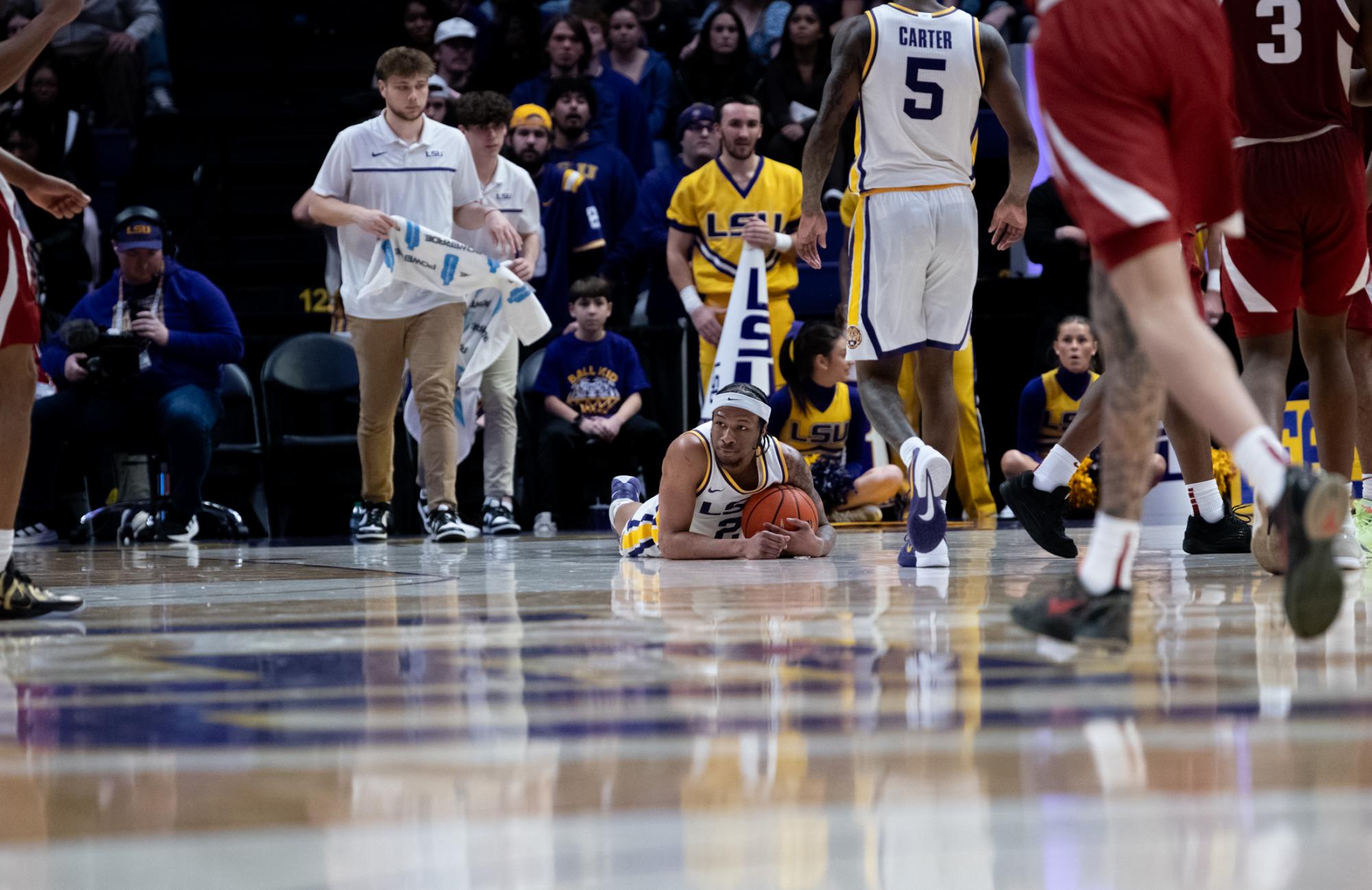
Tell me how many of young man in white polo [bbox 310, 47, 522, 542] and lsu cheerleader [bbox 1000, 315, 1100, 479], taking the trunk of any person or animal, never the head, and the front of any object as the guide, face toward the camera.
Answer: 2

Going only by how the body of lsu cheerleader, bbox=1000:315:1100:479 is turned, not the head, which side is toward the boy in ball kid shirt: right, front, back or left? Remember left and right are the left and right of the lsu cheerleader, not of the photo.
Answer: right

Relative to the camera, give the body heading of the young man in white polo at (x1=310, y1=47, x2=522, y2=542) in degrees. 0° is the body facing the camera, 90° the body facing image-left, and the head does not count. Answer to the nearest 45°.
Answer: approximately 0°

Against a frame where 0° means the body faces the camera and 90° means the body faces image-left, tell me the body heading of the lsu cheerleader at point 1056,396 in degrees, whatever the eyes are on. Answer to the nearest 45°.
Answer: approximately 0°

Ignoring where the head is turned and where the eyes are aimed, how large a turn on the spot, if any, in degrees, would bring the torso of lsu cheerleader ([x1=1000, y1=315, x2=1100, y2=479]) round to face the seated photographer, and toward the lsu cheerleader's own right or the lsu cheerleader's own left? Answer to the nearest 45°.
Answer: approximately 90° to the lsu cheerleader's own right

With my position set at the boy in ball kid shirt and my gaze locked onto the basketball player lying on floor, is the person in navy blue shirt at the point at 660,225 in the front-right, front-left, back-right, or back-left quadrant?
back-left
